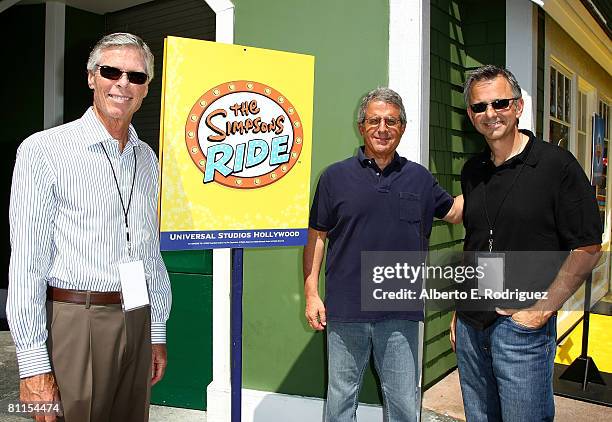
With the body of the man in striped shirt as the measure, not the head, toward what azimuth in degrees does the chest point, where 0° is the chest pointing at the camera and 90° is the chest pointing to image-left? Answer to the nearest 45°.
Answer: approximately 315°

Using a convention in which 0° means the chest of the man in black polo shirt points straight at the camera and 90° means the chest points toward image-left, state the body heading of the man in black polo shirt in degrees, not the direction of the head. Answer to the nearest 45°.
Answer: approximately 45°

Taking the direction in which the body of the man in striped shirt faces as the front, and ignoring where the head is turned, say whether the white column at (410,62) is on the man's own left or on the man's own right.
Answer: on the man's own left

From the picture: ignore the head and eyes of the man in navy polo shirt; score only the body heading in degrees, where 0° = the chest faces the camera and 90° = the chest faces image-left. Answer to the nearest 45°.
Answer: approximately 0°

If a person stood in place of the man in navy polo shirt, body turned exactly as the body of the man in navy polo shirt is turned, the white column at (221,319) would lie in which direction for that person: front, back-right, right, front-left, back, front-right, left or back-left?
back-right

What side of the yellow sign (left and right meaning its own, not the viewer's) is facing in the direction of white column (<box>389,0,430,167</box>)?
left

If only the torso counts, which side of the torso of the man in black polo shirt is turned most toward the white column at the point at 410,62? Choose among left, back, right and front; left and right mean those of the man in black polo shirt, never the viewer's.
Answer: right

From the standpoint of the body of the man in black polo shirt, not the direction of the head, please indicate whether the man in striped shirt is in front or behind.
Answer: in front
